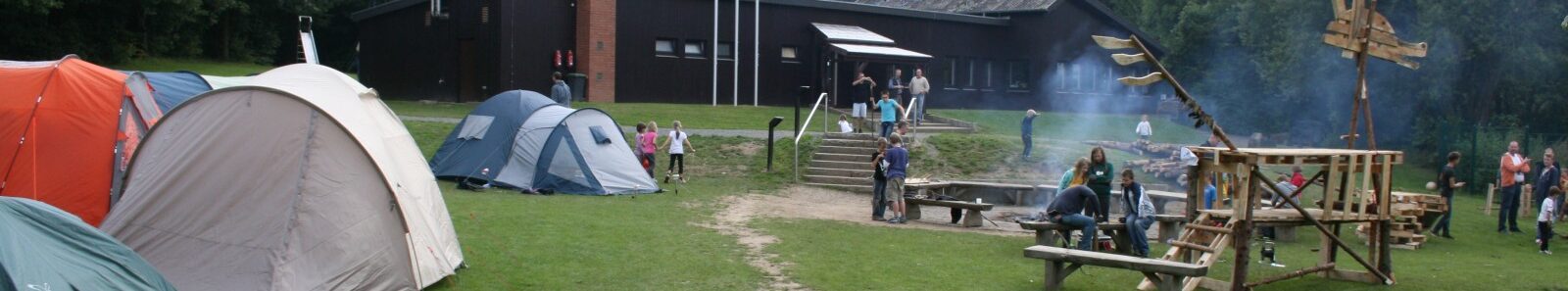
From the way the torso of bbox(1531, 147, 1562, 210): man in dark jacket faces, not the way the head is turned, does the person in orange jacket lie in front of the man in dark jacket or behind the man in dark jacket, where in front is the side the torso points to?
in front

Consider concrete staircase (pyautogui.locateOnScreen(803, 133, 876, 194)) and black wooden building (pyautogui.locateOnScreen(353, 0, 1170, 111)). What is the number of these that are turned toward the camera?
2

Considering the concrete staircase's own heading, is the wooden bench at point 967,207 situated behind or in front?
in front

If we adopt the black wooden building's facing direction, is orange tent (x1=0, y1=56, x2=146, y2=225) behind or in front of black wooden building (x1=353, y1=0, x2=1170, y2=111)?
in front

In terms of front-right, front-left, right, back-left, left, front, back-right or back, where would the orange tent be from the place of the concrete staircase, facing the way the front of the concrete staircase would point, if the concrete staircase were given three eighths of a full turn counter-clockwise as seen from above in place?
back

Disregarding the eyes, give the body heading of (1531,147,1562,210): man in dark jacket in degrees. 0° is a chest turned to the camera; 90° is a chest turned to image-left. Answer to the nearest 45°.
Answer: approximately 45°

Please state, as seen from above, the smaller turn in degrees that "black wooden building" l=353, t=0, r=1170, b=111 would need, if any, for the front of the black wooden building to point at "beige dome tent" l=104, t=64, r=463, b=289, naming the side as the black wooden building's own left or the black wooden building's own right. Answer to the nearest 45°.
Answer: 0° — it already faces it

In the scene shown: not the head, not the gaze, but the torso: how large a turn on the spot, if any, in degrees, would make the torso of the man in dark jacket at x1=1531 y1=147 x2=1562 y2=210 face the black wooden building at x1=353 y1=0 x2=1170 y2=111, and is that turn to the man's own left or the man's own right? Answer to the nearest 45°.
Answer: approximately 45° to the man's own right

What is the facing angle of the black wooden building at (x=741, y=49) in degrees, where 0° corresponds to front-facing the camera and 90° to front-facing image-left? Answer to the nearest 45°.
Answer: approximately 0°

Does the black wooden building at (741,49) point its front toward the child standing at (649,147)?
yes

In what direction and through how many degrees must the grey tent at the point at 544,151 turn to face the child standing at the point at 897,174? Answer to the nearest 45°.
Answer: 0° — it already faces them

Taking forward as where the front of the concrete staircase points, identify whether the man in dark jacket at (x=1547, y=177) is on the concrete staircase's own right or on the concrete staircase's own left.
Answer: on the concrete staircase's own left

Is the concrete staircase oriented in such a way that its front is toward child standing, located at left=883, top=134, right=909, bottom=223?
yes
